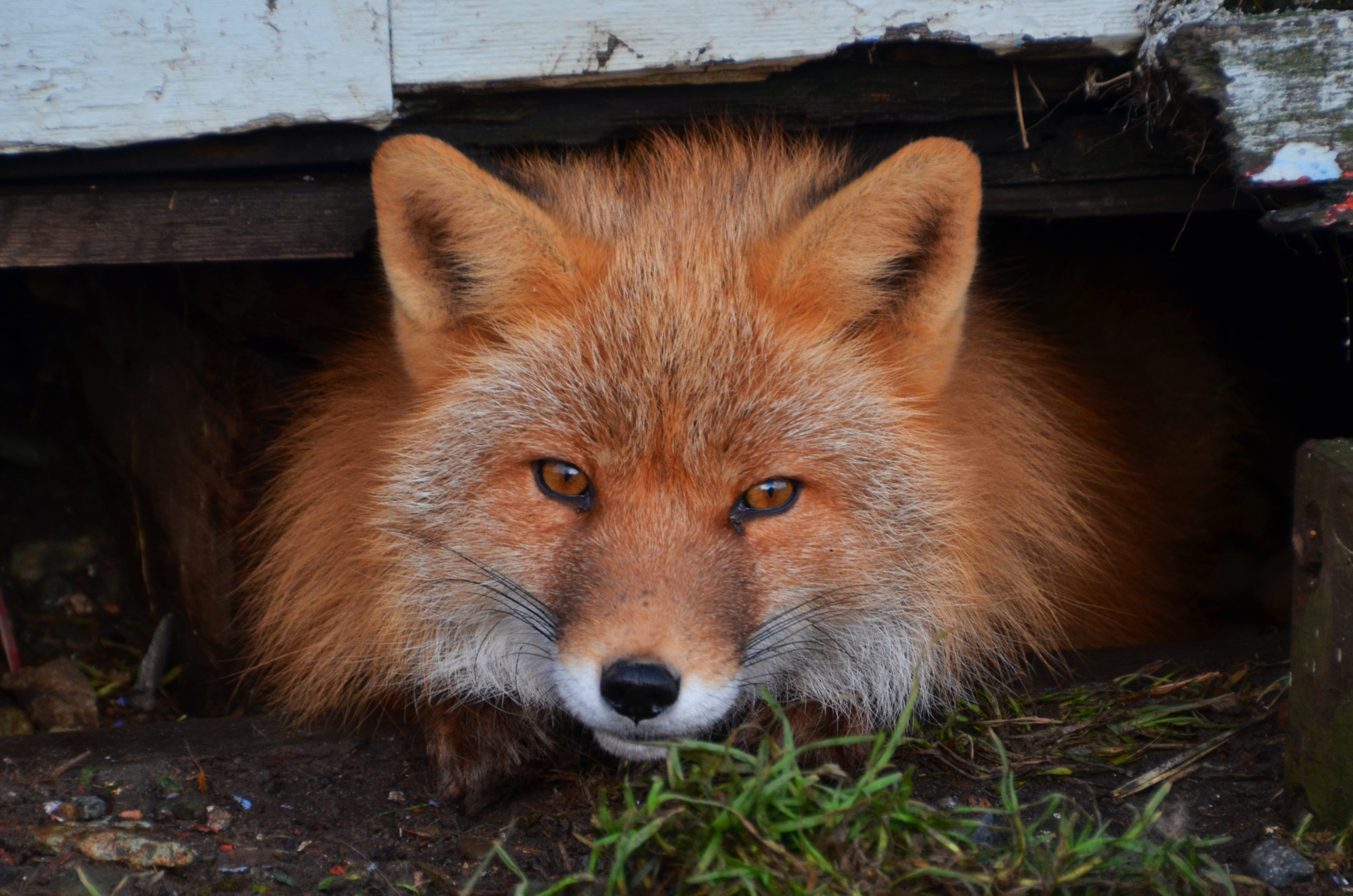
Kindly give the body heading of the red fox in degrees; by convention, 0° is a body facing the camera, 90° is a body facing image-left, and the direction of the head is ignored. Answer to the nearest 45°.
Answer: approximately 0°

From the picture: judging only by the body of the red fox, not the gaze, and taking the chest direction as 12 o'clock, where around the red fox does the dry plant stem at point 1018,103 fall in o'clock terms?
The dry plant stem is roughly at 8 o'clock from the red fox.

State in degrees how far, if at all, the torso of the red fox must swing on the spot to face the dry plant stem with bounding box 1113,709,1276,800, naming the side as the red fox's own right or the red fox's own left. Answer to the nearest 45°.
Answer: approximately 90° to the red fox's own left

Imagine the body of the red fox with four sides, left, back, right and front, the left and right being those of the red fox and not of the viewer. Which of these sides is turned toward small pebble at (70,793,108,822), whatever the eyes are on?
right

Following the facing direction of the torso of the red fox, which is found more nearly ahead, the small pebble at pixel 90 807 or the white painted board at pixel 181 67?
the small pebble

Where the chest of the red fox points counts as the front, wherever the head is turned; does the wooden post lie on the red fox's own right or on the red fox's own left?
on the red fox's own left

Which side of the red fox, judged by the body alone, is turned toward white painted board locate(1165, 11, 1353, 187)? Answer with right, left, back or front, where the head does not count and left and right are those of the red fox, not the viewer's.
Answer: left

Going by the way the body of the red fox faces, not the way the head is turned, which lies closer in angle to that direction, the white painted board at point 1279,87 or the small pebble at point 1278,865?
the small pebble

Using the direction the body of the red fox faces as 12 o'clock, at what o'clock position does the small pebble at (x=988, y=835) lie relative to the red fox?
The small pebble is roughly at 10 o'clock from the red fox.
